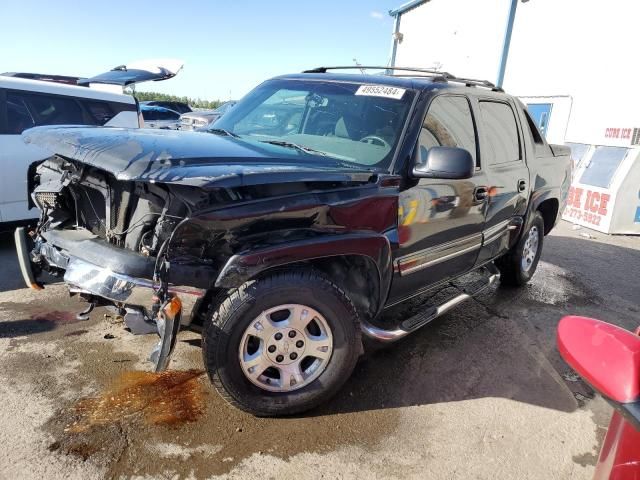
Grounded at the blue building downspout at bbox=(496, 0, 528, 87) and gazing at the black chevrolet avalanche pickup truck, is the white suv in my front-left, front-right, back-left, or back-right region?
front-right

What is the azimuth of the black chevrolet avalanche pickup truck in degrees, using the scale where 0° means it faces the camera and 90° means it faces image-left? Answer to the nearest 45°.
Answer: approximately 45°

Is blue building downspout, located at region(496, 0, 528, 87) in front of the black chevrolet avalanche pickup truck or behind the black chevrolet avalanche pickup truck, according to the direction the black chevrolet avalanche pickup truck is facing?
behind

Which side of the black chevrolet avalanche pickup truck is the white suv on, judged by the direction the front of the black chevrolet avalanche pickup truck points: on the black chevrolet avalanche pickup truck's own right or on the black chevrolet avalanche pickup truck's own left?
on the black chevrolet avalanche pickup truck's own right
